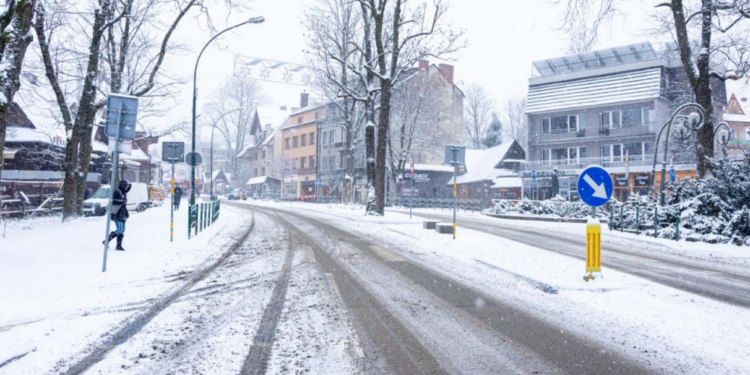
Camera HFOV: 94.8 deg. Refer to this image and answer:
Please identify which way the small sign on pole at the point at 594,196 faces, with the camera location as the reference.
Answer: facing the viewer

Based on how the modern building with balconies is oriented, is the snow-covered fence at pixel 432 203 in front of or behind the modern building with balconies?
in front

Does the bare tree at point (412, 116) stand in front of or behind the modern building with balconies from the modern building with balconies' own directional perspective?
in front

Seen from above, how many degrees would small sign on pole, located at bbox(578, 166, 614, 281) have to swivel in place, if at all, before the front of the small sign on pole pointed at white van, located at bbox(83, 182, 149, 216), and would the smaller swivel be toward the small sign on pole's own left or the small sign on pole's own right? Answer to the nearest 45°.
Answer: approximately 90° to the small sign on pole's own right

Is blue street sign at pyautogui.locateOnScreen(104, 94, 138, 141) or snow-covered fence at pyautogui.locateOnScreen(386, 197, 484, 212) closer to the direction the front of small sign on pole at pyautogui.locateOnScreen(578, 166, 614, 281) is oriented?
the blue street sign

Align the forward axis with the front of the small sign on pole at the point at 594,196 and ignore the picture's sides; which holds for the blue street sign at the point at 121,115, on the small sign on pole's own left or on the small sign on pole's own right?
on the small sign on pole's own right

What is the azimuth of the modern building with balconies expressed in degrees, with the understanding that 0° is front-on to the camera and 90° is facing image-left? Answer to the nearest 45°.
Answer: approximately 45°
